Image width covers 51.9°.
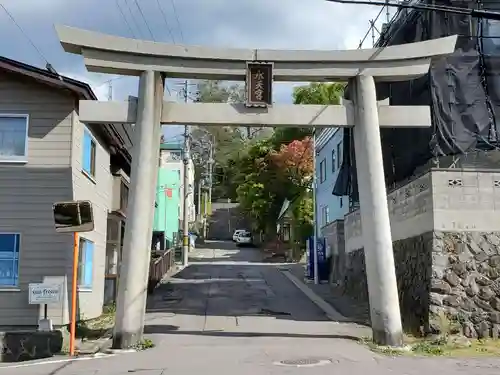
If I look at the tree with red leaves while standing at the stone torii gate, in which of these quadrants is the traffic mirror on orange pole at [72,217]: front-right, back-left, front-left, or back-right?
back-left

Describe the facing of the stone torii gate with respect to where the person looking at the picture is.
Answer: facing the viewer

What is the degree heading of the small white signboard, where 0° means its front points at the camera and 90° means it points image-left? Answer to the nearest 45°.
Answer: approximately 0°

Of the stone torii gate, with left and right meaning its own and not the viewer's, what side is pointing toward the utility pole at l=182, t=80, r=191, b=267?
back

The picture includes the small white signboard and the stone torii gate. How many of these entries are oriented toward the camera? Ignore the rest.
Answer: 2

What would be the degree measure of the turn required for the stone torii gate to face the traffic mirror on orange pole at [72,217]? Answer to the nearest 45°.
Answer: approximately 90° to its right

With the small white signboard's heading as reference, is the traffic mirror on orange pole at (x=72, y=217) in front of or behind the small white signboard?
in front

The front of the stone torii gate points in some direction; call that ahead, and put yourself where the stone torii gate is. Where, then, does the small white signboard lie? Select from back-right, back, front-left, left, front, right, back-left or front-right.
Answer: right

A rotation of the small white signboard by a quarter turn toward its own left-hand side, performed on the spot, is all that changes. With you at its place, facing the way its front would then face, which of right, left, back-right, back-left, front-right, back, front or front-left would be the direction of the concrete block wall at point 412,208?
front

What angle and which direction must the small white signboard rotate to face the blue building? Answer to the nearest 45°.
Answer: approximately 135° to its left

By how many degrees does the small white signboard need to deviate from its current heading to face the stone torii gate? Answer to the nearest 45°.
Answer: approximately 45° to its left

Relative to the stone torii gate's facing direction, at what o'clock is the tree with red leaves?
The tree with red leaves is roughly at 6 o'clock from the stone torii gate.

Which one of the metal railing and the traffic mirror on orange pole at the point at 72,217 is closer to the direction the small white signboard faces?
the traffic mirror on orange pole
